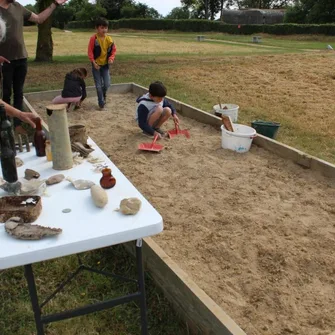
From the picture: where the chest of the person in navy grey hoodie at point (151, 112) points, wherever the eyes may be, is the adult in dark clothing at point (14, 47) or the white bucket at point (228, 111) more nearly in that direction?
the white bucket

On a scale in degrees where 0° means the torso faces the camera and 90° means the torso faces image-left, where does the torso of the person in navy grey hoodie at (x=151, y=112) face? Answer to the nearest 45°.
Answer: approximately 315°

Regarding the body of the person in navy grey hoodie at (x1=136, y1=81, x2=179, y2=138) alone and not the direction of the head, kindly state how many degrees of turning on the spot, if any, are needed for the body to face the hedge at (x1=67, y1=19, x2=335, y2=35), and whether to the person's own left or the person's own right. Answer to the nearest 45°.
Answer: approximately 135° to the person's own left

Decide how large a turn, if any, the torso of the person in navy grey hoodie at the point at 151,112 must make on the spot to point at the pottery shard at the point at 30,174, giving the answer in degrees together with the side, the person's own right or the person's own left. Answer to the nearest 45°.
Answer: approximately 45° to the person's own right

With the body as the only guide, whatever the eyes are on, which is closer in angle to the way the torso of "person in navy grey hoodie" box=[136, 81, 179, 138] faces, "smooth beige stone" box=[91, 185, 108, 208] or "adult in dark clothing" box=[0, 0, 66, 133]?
the smooth beige stone

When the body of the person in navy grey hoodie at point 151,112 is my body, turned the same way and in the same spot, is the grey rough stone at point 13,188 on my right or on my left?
on my right

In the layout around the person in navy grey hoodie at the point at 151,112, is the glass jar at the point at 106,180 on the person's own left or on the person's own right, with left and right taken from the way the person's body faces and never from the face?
on the person's own right

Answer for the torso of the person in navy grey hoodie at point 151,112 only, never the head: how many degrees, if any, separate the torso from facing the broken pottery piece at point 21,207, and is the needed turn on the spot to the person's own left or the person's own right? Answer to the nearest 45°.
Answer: approximately 45° to the person's own right

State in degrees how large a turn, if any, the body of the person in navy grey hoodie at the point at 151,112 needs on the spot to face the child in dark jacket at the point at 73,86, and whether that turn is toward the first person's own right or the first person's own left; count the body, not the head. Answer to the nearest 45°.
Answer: approximately 180°
